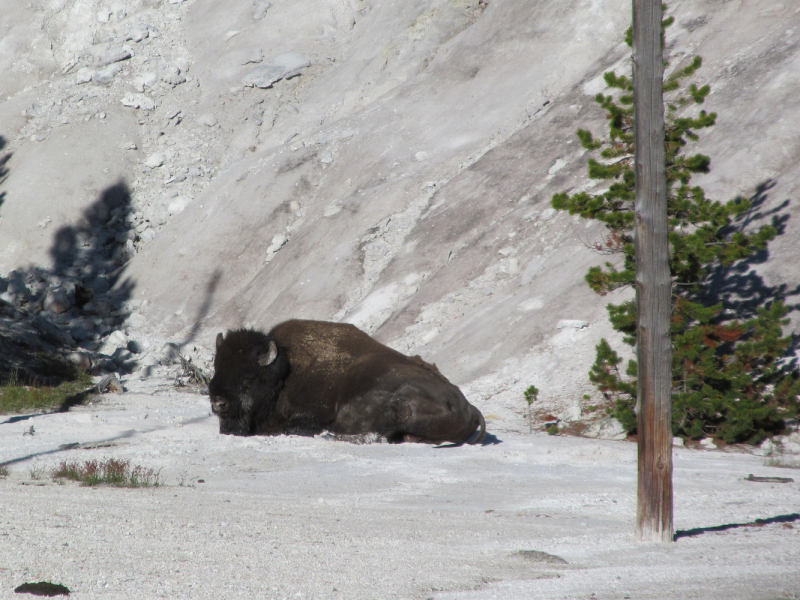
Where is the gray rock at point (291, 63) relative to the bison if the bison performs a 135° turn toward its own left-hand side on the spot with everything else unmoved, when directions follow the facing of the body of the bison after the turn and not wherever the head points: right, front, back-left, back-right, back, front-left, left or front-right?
back-left

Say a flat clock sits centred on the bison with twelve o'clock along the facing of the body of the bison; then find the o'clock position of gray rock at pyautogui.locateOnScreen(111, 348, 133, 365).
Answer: The gray rock is roughly at 2 o'clock from the bison.

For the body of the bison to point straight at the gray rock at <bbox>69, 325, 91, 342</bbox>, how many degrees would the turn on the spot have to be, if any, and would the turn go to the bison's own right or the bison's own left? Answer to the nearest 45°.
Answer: approximately 45° to the bison's own right

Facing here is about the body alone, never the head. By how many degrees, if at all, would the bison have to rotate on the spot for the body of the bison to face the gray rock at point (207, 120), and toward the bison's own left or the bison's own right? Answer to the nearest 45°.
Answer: approximately 90° to the bison's own right

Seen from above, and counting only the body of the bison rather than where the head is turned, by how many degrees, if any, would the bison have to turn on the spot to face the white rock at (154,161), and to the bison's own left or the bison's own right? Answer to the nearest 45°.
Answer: approximately 90° to the bison's own right

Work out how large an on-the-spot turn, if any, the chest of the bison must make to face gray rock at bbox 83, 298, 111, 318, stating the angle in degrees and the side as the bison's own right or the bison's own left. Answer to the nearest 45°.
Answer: approximately 45° to the bison's own right

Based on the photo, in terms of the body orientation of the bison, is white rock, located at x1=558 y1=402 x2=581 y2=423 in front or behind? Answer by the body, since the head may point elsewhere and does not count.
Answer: behind

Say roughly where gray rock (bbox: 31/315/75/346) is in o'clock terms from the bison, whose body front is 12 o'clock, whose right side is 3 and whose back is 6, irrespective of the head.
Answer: The gray rock is roughly at 2 o'clock from the bison.

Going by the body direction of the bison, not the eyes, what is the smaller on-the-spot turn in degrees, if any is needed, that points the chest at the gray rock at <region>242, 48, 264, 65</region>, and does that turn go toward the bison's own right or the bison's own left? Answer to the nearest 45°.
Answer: approximately 90° to the bison's own right

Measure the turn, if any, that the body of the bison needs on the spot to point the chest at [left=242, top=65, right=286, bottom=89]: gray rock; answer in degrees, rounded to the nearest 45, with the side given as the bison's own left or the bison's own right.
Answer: approximately 90° to the bison's own right

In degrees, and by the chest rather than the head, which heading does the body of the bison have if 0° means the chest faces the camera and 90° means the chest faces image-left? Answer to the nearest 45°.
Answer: approximately 90°
